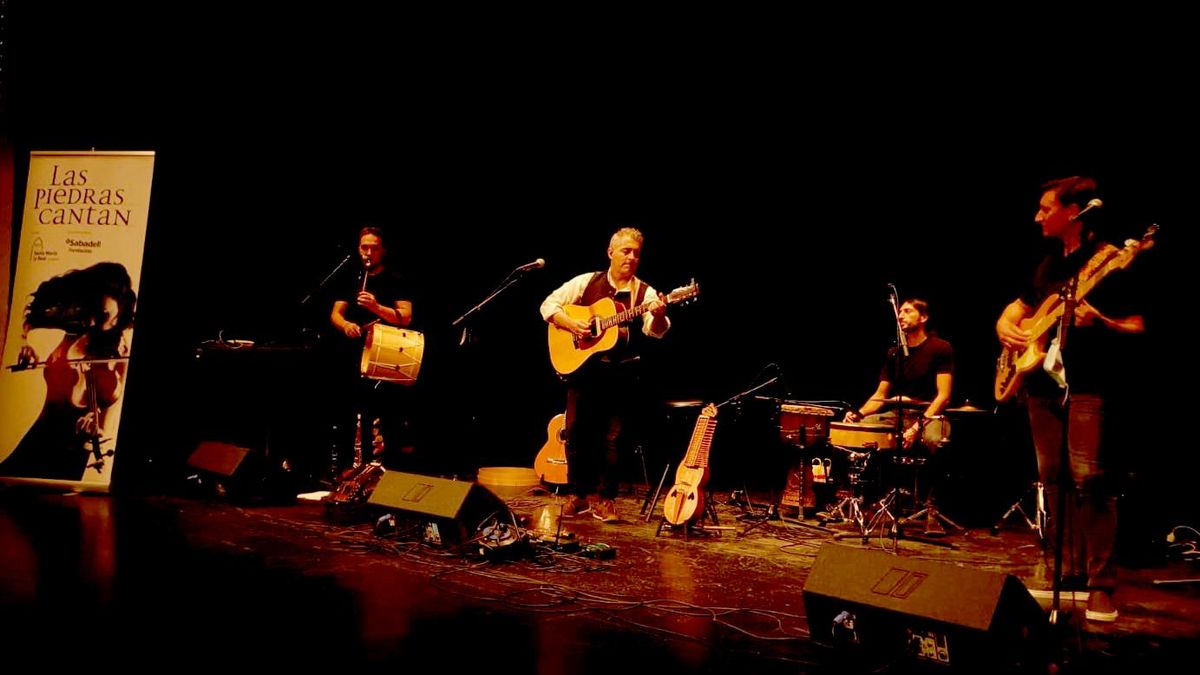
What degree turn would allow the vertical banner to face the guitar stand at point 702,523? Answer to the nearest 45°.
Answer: approximately 45° to its left

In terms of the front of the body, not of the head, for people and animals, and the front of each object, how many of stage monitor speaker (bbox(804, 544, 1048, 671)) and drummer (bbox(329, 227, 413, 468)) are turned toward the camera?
1

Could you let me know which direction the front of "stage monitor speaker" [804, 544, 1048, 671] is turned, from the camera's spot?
facing away from the viewer and to the right of the viewer

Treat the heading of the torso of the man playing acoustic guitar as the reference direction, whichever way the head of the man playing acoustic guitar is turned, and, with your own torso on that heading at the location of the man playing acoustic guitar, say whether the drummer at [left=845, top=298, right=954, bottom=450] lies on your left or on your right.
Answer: on your left

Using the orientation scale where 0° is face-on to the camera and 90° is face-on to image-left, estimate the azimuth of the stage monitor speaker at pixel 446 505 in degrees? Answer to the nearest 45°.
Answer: approximately 225°

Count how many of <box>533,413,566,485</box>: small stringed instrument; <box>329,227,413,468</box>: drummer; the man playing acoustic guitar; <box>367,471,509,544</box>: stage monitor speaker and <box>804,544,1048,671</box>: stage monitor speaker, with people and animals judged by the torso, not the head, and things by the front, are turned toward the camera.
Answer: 3

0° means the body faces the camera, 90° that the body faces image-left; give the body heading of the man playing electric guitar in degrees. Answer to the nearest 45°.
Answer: approximately 45°

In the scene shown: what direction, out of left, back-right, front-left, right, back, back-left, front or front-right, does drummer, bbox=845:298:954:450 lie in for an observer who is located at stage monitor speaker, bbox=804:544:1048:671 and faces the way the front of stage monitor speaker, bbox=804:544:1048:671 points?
front-left

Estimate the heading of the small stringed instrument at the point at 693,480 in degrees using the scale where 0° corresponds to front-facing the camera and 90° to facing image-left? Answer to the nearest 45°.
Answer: approximately 0°

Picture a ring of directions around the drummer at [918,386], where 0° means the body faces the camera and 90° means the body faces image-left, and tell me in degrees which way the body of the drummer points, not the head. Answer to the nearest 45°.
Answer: approximately 45°
